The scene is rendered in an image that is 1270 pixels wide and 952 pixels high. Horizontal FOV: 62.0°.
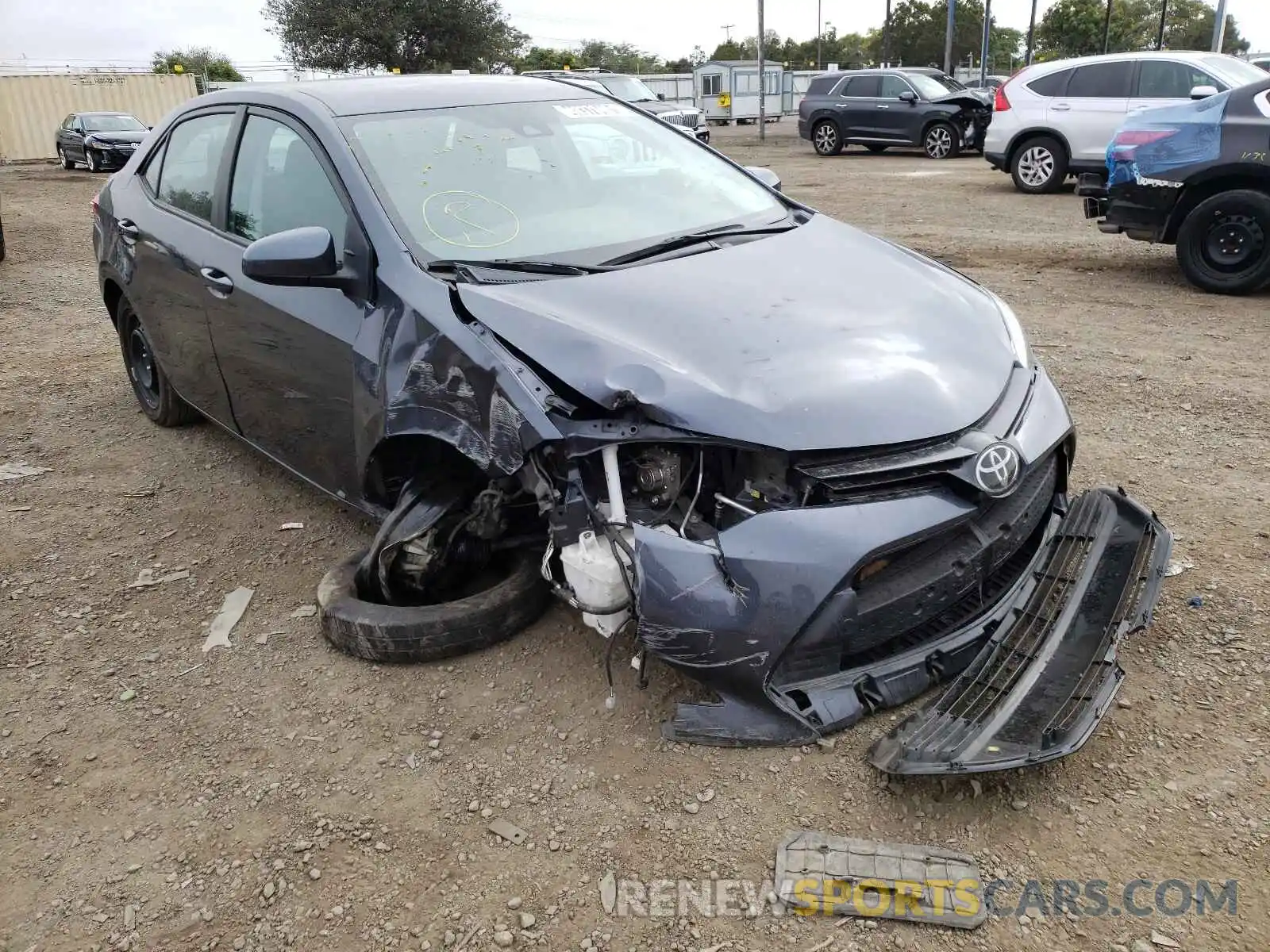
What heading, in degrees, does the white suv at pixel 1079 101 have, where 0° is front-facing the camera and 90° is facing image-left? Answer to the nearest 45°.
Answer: approximately 270°

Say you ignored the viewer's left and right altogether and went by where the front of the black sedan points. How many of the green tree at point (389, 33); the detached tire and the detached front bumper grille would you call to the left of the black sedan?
1

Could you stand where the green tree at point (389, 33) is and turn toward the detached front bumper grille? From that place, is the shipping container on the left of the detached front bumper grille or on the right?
right

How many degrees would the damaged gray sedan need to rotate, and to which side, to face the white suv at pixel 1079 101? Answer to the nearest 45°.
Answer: approximately 90° to its left

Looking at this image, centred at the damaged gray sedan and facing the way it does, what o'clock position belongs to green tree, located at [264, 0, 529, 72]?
The green tree is roughly at 7 o'clock from the damaged gray sedan.

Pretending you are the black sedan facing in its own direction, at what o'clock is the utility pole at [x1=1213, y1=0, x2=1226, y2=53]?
The utility pole is roughly at 11 o'clock from the black sedan.

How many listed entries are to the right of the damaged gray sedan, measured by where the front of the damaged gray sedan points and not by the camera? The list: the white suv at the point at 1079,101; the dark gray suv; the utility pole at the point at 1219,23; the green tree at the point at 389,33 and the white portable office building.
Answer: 0

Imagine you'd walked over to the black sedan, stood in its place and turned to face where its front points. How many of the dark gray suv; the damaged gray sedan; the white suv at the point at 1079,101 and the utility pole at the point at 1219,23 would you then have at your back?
0

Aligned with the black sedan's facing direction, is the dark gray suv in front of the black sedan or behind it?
in front

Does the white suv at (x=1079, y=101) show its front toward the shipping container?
no

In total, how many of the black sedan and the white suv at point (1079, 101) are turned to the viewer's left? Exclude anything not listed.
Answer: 0

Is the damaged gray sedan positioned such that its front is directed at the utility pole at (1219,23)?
no

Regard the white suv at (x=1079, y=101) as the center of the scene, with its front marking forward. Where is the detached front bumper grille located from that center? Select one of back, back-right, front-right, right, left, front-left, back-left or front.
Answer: right

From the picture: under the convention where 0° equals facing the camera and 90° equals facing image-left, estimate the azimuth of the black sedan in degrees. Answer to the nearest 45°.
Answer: approximately 315°

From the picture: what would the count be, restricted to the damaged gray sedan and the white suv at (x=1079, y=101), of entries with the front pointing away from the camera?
0

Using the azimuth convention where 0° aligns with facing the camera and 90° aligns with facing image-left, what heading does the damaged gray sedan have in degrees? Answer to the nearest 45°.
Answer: approximately 315°

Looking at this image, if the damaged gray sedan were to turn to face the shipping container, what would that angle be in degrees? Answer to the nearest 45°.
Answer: approximately 180°

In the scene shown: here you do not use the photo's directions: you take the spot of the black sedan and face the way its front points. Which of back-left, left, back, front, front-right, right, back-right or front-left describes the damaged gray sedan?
front-right

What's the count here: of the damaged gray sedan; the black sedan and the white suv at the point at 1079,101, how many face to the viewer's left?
0
